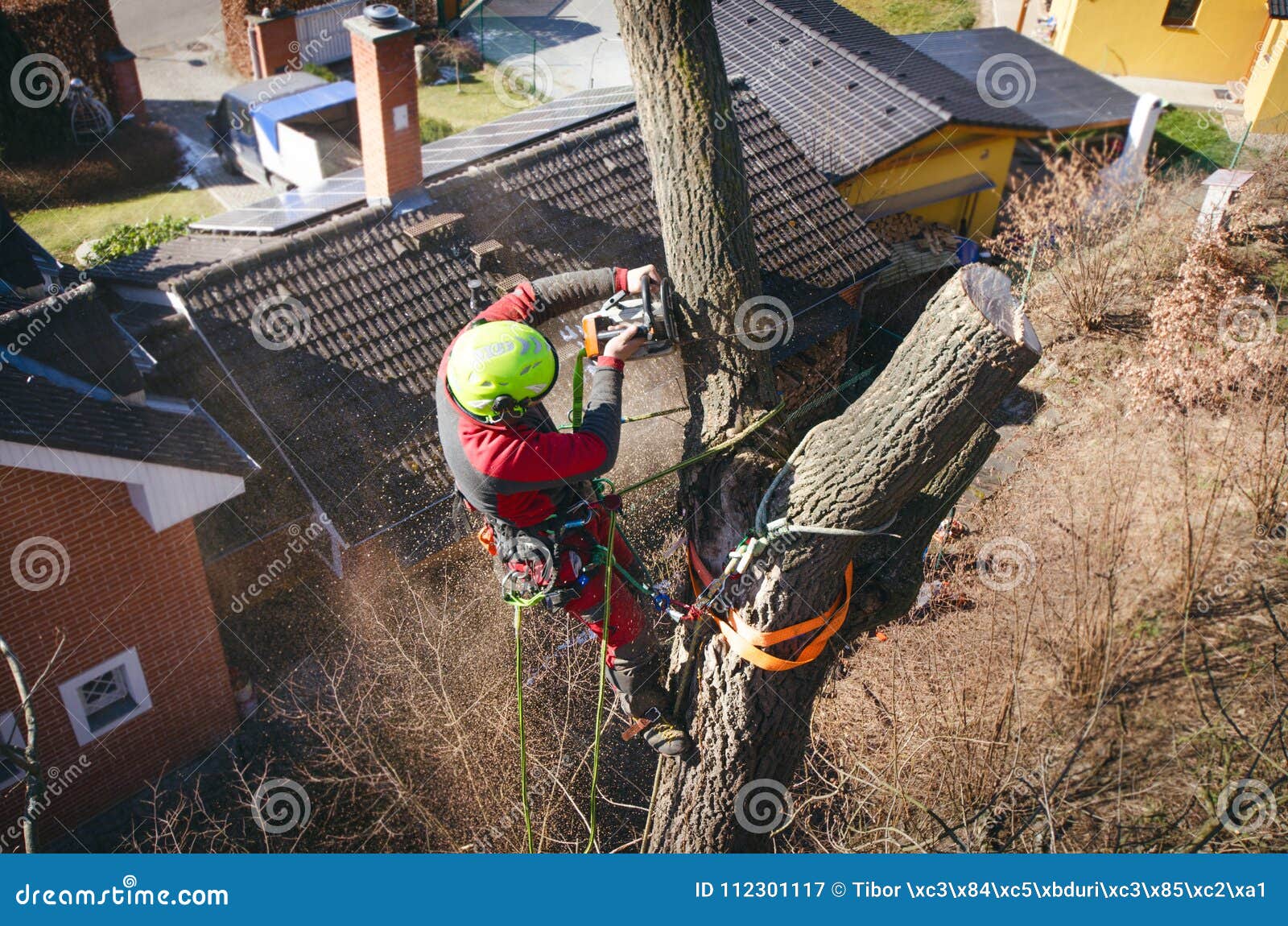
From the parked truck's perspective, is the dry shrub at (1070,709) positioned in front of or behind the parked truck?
behind

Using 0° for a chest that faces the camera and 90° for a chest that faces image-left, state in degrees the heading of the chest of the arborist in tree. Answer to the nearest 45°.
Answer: approximately 270°

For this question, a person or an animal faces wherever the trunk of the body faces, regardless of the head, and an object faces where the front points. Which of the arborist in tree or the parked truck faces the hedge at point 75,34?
the parked truck

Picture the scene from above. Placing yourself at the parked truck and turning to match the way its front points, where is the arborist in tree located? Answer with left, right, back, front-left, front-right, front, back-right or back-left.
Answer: back-left

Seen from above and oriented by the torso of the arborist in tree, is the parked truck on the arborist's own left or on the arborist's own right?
on the arborist's own left

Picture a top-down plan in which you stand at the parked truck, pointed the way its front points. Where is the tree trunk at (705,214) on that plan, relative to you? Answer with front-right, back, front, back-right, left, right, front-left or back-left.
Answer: back-left

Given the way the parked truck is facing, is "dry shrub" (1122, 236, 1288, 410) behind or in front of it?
behind

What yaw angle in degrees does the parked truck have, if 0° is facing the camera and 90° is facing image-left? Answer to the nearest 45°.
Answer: approximately 135°

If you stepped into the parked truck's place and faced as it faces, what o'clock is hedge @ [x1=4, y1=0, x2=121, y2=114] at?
The hedge is roughly at 12 o'clock from the parked truck.

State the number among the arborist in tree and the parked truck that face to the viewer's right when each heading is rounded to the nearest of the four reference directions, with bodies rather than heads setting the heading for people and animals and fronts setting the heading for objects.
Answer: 1

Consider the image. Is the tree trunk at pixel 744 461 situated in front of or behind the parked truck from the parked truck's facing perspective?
behind

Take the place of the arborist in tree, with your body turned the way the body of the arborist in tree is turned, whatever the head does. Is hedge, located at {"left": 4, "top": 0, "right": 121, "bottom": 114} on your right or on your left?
on your left

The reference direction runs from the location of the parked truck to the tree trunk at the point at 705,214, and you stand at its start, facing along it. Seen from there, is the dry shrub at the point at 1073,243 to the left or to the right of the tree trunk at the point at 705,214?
left

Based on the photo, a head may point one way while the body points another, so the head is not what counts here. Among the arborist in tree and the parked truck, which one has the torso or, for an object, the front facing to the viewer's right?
the arborist in tree
